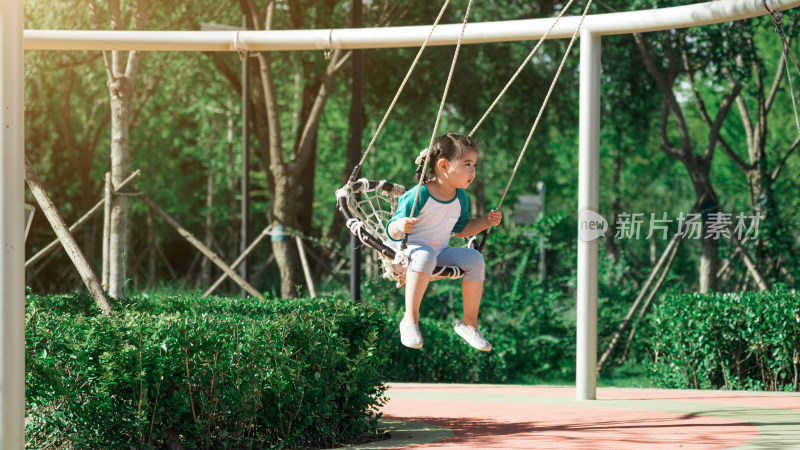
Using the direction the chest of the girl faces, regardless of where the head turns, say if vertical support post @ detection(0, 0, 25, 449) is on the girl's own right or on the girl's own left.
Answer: on the girl's own right

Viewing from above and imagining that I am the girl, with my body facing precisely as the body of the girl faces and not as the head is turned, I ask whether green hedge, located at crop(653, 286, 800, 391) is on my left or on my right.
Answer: on my left

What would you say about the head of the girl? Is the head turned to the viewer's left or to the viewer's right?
to the viewer's right

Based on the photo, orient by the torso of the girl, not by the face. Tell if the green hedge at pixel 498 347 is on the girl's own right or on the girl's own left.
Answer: on the girl's own left

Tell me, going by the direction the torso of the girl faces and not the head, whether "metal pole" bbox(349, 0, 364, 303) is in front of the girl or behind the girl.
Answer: behind

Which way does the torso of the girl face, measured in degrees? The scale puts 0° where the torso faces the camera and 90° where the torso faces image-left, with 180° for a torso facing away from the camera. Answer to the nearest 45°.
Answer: approximately 315°

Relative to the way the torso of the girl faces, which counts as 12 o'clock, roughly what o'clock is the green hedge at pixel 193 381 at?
The green hedge is roughly at 5 o'clock from the girl.

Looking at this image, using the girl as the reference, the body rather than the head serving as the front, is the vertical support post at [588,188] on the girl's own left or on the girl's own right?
on the girl's own left
